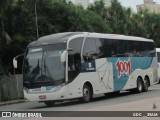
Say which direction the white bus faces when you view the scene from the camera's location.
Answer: facing the viewer and to the left of the viewer
